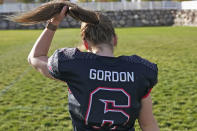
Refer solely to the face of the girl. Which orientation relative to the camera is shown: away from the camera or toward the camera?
away from the camera

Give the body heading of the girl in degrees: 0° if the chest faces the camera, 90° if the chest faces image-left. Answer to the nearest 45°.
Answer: approximately 180°
